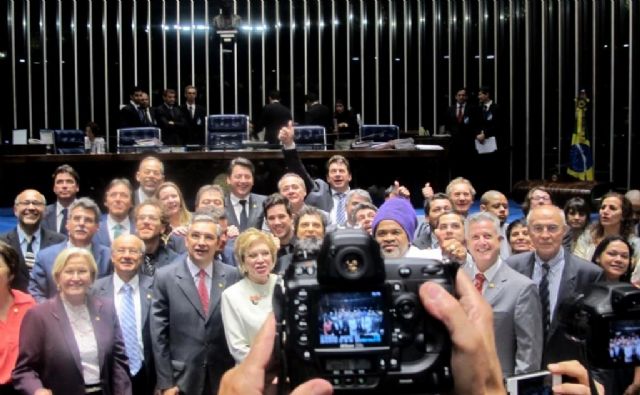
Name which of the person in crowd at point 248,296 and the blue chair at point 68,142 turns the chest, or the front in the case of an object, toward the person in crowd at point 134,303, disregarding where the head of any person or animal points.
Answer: the blue chair

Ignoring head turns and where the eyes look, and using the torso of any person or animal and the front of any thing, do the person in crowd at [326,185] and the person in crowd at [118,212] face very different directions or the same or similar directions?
same or similar directions

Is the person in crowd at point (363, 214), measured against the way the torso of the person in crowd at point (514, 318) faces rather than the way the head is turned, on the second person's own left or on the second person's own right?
on the second person's own right

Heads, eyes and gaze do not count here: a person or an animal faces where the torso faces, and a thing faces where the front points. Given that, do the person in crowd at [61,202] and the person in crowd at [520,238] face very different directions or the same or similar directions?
same or similar directions

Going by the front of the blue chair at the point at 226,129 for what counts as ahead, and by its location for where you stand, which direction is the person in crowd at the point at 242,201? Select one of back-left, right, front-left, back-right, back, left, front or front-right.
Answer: front

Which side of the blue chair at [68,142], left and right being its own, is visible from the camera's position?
front

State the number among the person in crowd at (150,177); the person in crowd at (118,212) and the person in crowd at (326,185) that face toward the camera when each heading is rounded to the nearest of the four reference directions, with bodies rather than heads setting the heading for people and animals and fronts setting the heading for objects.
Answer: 3

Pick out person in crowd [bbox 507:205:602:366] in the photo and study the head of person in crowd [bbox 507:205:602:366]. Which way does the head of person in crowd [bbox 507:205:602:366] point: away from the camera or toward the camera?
toward the camera

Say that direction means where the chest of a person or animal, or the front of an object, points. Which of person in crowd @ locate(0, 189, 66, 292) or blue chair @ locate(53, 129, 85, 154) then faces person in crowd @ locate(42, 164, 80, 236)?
the blue chair

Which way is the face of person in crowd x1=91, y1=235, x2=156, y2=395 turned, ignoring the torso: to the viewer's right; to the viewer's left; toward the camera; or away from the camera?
toward the camera

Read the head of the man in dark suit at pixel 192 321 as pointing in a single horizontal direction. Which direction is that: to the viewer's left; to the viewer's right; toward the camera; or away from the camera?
toward the camera

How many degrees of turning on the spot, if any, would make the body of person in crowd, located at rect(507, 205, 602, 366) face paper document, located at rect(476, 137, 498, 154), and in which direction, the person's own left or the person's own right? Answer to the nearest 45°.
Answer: approximately 180°

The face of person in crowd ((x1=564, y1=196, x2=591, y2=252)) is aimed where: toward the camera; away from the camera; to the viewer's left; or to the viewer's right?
toward the camera

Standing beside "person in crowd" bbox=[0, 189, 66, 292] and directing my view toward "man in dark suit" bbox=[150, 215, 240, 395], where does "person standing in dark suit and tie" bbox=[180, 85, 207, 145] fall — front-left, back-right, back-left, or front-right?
back-left

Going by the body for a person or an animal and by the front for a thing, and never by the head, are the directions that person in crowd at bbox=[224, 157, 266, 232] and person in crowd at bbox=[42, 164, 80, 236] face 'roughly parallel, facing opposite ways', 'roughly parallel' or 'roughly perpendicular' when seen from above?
roughly parallel

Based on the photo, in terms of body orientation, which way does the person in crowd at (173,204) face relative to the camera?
toward the camera

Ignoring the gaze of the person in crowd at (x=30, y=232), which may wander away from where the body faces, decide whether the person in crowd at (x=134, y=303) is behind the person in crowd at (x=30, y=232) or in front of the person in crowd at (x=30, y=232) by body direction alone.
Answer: in front

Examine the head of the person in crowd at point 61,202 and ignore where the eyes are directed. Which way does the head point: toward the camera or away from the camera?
toward the camera

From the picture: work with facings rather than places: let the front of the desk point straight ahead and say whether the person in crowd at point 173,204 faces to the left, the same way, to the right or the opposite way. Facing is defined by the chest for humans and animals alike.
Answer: the same way

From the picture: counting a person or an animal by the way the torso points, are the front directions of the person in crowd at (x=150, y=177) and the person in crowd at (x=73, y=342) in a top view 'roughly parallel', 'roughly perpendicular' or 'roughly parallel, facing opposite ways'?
roughly parallel

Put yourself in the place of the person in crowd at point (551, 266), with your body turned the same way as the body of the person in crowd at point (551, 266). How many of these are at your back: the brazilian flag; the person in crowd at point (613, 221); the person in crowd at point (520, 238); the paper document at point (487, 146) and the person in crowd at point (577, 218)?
5

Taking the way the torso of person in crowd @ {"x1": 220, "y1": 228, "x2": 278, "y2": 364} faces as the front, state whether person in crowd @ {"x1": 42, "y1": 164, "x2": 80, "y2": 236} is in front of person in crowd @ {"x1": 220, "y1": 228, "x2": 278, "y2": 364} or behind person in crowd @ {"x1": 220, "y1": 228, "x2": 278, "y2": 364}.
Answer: behind
